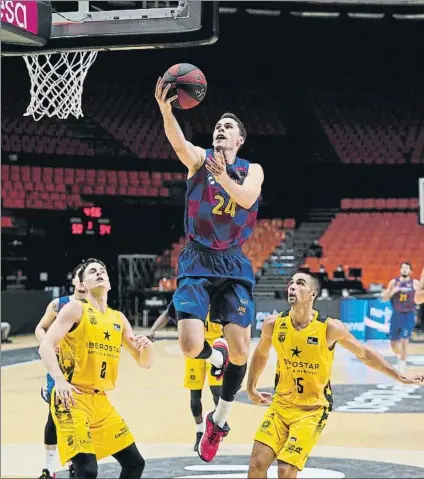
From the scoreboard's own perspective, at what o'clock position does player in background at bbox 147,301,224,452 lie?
The player in background is roughly at 12 o'clock from the scoreboard.

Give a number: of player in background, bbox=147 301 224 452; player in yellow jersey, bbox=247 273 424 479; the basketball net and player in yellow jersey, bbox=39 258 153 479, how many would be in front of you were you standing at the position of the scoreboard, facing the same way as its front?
4

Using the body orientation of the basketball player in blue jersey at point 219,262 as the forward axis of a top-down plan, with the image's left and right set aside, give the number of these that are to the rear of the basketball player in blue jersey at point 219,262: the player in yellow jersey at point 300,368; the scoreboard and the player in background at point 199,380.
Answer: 2

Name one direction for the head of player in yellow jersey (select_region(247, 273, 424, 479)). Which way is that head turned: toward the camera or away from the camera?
toward the camera

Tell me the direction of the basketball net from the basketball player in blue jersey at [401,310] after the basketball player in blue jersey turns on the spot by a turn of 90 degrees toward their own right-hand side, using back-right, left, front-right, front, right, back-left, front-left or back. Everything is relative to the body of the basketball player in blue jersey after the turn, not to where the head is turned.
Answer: front-left

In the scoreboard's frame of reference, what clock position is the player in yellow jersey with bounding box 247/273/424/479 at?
The player in yellow jersey is roughly at 12 o'clock from the scoreboard.

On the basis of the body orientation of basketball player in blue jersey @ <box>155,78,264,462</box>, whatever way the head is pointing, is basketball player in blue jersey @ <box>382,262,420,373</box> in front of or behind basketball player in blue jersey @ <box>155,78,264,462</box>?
behind

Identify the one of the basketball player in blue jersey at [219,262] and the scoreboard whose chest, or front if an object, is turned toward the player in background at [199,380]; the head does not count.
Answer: the scoreboard

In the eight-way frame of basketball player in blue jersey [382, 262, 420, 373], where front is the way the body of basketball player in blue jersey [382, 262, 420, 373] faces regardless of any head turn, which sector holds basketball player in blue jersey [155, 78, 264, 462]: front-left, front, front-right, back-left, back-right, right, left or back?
front

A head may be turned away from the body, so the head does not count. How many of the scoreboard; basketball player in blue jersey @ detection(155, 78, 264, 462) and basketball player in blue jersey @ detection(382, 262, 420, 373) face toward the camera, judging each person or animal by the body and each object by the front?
3

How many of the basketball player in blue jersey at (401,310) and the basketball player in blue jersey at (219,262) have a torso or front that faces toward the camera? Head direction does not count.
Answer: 2

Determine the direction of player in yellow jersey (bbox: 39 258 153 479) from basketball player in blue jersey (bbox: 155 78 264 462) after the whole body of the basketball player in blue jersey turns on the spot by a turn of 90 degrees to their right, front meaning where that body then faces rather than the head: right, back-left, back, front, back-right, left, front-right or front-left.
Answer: front-left

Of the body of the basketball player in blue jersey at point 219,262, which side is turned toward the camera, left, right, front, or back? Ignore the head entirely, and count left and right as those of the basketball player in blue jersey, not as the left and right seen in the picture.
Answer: front

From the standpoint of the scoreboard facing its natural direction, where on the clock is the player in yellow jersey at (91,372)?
The player in yellow jersey is roughly at 12 o'clock from the scoreboard.
